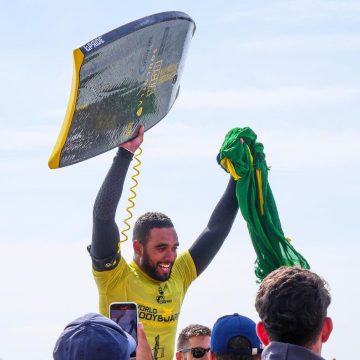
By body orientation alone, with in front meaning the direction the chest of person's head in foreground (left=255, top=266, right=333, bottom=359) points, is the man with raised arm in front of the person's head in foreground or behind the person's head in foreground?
in front

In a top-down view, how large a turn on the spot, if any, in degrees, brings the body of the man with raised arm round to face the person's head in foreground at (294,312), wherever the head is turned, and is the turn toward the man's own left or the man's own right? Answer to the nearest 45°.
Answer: approximately 45° to the man's own right

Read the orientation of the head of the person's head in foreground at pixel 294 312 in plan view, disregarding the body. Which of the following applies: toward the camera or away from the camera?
away from the camera

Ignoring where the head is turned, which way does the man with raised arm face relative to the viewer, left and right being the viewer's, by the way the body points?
facing the viewer and to the right of the viewer

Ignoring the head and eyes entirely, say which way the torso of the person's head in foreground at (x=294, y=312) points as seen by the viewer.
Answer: away from the camera

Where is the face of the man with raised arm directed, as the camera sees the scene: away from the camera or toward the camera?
toward the camera

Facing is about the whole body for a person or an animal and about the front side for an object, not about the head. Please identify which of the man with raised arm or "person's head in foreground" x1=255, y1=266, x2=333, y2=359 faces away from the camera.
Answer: the person's head in foreground

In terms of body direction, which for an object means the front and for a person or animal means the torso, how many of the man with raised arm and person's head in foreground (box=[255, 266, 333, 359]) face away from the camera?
1
